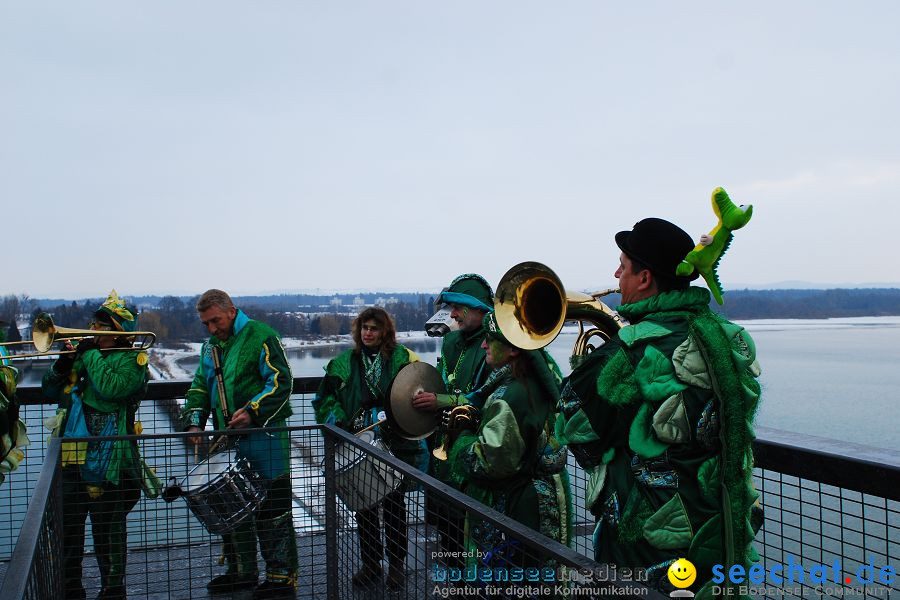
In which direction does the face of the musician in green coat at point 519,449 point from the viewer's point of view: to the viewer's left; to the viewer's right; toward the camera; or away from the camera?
to the viewer's left

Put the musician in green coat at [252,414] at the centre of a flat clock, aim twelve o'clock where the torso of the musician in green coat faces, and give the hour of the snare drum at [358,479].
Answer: The snare drum is roughly at 10 o'clock from the musician in green coat.

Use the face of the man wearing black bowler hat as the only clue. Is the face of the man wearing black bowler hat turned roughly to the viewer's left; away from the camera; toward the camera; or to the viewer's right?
to the viewer's left

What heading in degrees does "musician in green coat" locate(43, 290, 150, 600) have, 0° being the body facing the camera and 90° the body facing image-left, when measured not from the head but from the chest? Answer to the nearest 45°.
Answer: approximately 45°

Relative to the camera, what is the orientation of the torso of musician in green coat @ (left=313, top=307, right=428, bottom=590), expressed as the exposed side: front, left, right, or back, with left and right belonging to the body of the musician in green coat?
front

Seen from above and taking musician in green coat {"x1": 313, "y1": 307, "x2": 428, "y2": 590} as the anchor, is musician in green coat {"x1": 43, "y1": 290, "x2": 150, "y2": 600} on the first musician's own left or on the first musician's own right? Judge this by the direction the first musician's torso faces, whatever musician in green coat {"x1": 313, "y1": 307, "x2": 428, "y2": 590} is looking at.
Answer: on the first musician's own right

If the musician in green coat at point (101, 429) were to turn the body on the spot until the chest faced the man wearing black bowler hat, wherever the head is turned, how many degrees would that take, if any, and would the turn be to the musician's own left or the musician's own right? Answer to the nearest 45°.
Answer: approximately 90° to the musician's own left

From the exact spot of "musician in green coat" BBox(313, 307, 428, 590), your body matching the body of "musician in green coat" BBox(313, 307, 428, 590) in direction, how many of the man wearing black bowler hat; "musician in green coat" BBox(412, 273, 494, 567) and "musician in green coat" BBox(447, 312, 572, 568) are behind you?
0

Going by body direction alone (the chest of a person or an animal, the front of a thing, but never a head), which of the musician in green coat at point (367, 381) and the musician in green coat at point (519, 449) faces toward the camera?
the musician in green coat at point (367, 381)

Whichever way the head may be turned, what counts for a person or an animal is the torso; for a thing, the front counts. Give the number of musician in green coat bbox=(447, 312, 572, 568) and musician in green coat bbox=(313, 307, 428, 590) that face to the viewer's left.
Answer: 1

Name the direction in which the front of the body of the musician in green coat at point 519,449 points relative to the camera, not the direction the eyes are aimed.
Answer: to the viewer's left

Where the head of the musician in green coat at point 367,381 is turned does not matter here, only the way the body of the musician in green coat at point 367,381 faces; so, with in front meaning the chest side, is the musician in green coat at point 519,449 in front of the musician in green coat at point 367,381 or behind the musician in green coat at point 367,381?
in front

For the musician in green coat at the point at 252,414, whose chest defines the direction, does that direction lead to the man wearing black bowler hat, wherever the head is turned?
no

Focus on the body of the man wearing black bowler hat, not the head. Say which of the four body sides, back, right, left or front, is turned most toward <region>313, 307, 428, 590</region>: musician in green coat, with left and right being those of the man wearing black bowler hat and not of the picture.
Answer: front

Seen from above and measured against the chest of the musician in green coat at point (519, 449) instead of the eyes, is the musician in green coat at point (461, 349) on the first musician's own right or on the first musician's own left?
on the first musician's own right

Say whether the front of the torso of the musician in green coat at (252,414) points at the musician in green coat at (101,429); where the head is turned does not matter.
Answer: no

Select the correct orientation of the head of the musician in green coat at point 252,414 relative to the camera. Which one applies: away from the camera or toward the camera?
toward the camera

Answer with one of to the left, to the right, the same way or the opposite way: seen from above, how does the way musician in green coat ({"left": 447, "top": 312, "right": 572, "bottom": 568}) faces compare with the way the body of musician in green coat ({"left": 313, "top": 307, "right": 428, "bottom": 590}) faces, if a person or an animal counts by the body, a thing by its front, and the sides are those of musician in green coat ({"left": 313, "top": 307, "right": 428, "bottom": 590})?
to the right

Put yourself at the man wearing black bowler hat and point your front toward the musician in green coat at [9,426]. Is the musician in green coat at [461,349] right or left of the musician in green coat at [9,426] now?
right

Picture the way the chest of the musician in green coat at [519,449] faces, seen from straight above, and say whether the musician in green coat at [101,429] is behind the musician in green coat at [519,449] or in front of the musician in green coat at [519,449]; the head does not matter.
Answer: in front
